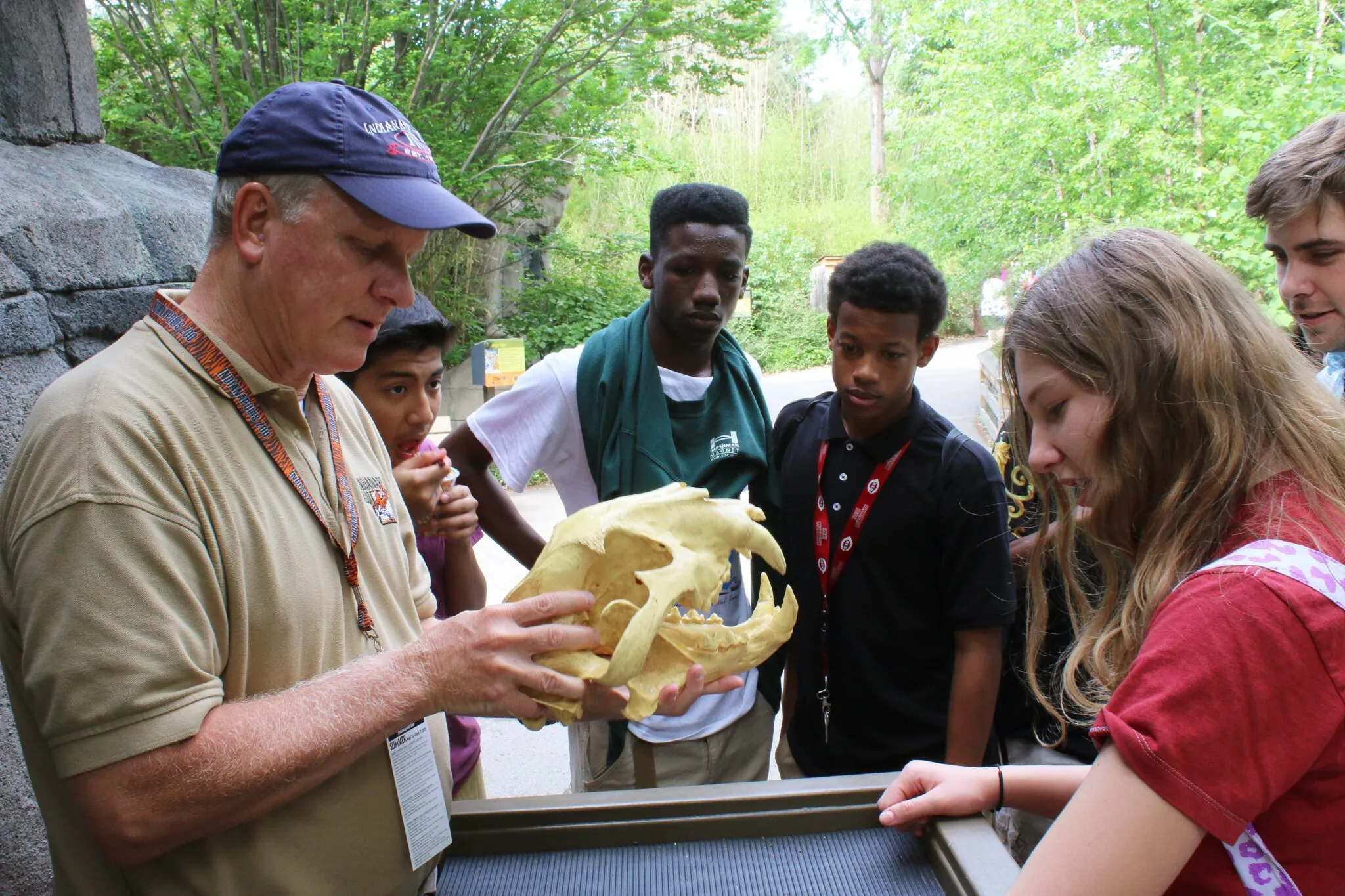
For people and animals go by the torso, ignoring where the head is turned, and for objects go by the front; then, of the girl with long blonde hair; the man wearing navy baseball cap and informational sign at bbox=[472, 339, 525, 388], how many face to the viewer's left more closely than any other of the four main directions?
1

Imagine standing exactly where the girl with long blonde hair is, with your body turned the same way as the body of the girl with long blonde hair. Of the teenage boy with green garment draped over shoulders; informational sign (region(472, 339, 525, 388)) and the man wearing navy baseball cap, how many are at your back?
0

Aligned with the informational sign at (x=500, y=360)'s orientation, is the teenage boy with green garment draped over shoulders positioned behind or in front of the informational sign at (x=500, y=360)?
in front

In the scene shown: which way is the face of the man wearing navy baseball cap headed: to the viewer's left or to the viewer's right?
to the viewer's right

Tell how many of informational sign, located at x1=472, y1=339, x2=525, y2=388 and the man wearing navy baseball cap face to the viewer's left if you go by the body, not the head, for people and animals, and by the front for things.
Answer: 0

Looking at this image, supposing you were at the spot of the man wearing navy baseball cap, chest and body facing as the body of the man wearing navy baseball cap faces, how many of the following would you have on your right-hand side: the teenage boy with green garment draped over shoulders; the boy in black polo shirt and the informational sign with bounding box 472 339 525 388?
0

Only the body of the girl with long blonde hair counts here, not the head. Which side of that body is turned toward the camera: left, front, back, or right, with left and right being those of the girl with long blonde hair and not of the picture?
left

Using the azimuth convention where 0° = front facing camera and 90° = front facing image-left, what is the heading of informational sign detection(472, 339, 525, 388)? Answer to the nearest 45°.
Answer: approximately 315°

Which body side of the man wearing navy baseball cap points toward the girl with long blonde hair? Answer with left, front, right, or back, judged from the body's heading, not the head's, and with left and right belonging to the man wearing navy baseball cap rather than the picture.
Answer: front

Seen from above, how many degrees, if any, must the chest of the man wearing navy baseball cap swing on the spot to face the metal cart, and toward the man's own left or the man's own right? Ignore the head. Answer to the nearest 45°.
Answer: approximately 45° to the man's own left

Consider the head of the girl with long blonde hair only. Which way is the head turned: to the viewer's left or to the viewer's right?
to the viewer's left

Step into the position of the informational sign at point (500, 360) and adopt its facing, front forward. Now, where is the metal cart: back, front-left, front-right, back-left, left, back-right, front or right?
front-right

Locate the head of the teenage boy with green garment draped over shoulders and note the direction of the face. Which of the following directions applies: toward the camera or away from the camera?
toward the camera

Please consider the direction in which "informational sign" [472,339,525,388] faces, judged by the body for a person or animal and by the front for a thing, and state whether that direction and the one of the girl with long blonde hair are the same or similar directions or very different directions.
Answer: very different directions

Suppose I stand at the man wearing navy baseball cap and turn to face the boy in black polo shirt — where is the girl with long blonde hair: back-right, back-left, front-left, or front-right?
front-right

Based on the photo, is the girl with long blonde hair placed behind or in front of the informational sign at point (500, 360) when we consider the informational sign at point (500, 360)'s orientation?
in front

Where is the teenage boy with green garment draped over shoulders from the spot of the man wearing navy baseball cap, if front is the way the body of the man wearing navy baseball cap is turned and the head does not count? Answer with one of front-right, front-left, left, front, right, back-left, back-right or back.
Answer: left

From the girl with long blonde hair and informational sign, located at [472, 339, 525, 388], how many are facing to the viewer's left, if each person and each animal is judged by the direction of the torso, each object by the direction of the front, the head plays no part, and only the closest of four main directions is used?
1

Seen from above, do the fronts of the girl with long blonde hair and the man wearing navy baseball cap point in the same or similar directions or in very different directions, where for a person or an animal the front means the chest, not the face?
very different directions
